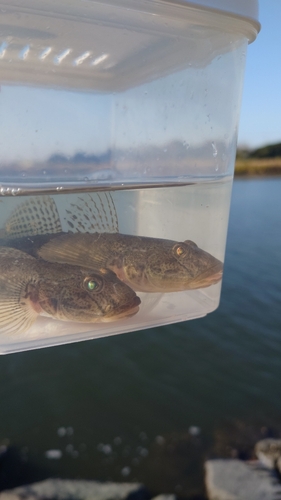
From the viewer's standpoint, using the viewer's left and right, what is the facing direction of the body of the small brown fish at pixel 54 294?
facing to the right of the viewer
